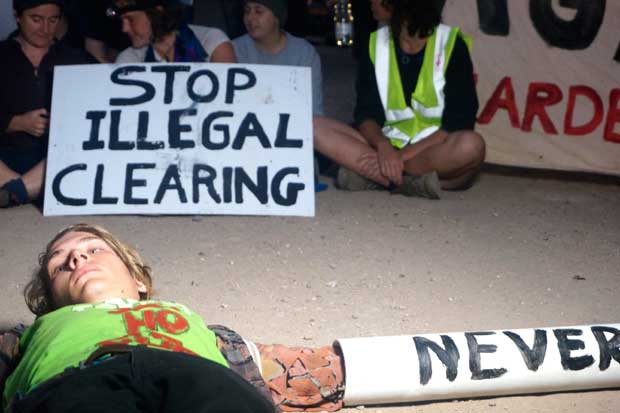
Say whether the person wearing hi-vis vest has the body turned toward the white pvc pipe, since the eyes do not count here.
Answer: yes

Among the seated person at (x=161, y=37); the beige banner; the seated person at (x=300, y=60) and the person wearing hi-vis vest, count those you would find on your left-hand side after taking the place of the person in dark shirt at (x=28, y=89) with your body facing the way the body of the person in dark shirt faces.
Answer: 4

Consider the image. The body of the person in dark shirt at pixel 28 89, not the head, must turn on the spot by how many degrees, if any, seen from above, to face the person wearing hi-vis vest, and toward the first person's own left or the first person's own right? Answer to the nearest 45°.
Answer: approximately 90° to the first person's own left

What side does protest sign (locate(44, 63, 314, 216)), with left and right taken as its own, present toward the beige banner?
left

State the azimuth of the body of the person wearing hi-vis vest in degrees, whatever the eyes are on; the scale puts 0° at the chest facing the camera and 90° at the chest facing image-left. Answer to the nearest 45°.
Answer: approximately 0°

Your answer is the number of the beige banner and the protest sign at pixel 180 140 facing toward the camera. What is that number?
2
